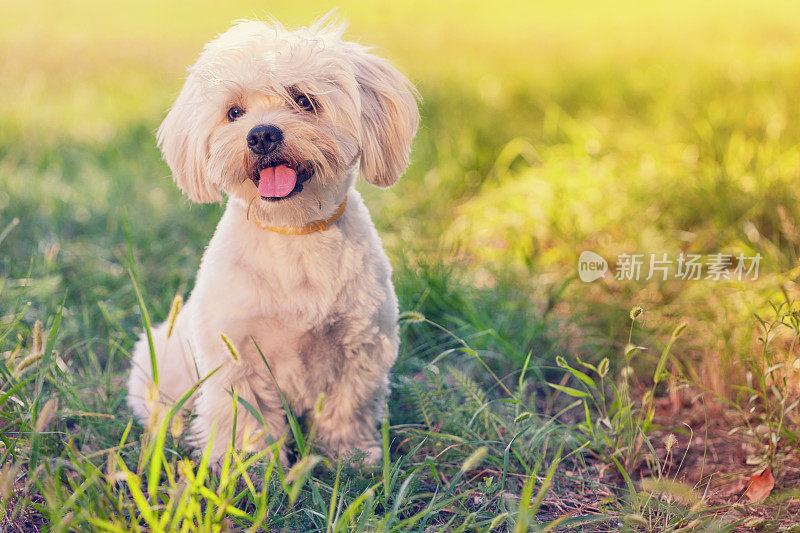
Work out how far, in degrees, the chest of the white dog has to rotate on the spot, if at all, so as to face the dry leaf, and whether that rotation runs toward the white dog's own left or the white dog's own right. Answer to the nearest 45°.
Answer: approximately 90° to the white dog's own left

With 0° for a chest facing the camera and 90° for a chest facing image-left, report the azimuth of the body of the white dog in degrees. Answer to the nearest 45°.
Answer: approximately 0°
